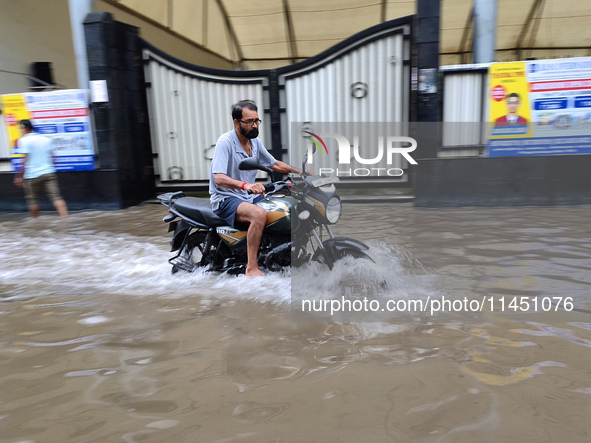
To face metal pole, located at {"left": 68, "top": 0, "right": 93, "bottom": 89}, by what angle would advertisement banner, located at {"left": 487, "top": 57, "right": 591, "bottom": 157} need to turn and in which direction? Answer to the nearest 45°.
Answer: approximately 90° to its right

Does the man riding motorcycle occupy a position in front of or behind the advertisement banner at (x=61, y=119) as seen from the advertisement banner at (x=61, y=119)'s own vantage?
in front

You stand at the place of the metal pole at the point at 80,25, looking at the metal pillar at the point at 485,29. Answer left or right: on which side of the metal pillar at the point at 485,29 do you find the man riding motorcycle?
right

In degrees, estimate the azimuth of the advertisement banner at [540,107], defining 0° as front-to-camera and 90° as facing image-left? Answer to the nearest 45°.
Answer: approximately 0°

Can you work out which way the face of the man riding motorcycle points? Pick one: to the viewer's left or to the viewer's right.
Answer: to the viewer's right

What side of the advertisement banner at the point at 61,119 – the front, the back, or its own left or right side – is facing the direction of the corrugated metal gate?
left

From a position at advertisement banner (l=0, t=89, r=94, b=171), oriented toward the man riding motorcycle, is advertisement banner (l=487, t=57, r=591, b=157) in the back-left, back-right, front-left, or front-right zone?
front-left

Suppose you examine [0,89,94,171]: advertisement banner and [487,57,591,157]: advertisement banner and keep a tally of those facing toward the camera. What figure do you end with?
2

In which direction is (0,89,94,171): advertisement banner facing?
toward the camera

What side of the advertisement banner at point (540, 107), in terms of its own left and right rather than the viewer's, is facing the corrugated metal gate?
right

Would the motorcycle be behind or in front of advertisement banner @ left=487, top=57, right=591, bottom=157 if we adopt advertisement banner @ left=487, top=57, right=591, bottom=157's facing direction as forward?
in front
